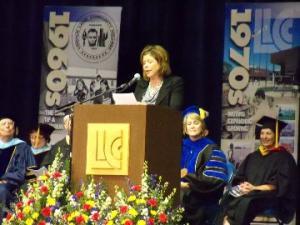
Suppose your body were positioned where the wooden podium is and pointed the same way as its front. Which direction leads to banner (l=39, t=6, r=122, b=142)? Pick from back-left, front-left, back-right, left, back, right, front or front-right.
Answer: back-right

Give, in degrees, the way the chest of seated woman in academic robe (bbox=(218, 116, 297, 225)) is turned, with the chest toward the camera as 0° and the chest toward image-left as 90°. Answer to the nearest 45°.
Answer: approximately 45°

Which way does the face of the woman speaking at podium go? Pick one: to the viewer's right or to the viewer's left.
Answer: to the viewer's left

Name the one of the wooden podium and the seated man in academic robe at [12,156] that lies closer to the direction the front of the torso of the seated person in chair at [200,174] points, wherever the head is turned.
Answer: the wooden podium

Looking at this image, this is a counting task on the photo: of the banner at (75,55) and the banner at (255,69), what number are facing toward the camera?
2

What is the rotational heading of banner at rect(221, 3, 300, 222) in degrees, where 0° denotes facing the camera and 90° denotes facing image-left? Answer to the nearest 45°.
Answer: approximately 0°
